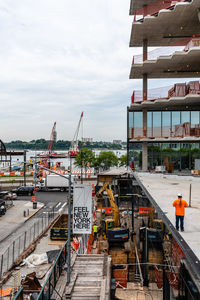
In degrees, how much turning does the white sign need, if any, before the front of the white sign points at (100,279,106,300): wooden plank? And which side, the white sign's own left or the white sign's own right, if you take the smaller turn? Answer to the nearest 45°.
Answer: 0° — it already faces it

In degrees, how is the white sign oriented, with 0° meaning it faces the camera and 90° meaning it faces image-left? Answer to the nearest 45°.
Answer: approximately 0°

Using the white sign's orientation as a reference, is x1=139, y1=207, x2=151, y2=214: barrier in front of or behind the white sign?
behind

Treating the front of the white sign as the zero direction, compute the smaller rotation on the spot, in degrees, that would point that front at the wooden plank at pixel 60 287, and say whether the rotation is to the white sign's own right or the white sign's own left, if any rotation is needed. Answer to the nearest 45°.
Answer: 0° — it already faces it
